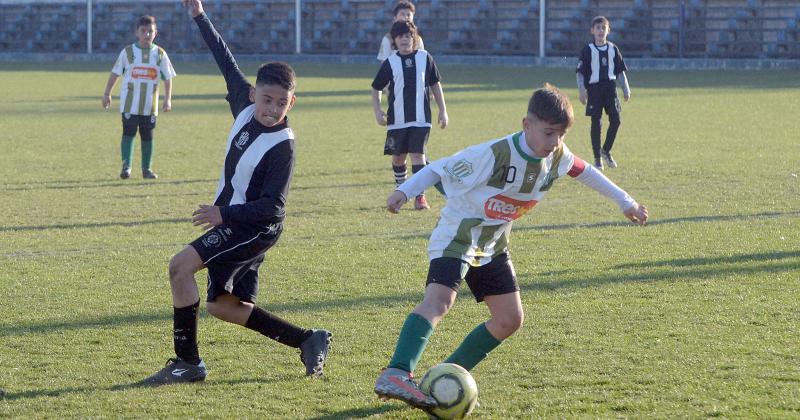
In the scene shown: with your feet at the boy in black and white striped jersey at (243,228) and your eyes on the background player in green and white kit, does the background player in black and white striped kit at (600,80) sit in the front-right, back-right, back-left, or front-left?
front-right

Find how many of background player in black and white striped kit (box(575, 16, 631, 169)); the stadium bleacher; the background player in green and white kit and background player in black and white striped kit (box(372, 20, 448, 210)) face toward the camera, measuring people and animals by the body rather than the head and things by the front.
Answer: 4

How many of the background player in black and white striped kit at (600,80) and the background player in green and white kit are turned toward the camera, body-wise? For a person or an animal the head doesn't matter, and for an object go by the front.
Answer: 2

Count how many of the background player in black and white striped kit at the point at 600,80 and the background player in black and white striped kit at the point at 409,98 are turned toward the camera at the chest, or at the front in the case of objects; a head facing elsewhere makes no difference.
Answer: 2

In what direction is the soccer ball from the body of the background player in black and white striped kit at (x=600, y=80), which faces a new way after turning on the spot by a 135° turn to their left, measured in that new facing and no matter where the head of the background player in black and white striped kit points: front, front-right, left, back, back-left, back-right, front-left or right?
back-right

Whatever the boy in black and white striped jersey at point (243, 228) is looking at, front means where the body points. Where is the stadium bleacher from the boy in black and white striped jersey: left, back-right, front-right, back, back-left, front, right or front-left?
back-right

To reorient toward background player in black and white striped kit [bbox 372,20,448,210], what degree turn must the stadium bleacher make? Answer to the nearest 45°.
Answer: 0° — it already faces them

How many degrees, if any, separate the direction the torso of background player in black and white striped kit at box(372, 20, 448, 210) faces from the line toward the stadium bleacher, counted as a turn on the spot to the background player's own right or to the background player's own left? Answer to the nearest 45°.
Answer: approximately 180°

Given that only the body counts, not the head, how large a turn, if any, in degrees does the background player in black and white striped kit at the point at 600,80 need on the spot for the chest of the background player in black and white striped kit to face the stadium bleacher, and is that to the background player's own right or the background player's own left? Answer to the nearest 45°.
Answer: approximately 180°

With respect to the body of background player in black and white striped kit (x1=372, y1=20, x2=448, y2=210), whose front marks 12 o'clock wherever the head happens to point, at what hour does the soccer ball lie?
The soccer ball is roughly at 12 o'clock from the background player in black and white striped kit.

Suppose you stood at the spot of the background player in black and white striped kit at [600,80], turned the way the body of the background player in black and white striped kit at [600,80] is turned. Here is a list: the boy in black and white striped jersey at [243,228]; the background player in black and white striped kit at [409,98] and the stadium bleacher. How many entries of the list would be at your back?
1

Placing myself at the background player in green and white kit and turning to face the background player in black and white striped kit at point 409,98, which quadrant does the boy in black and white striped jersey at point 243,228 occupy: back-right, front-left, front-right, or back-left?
front-right

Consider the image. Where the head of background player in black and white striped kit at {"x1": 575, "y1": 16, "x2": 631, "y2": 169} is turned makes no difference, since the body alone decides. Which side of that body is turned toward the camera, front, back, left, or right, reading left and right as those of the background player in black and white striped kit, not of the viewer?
front

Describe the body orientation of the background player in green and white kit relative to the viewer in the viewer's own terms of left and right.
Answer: facing the viewer
